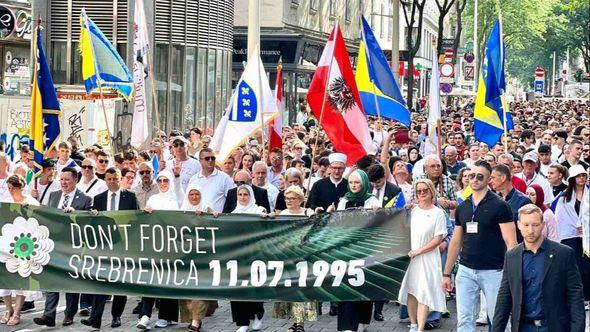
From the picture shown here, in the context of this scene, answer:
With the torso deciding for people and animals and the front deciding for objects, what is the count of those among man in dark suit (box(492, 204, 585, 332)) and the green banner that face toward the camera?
2

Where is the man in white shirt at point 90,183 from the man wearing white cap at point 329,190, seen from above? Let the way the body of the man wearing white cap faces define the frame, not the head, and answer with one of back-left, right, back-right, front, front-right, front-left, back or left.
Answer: right

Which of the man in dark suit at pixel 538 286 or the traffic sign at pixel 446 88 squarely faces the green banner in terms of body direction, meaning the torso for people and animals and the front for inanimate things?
the traffic sign

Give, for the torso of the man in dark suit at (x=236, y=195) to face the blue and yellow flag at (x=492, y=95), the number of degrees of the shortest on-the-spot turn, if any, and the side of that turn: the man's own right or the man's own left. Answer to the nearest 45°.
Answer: approximately 135° to the man's own left

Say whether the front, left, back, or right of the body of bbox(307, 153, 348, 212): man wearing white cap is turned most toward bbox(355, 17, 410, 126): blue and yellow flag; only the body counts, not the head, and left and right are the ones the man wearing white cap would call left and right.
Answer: back

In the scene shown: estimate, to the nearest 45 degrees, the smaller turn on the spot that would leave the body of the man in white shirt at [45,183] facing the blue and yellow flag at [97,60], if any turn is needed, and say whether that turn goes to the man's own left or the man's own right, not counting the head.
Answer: approximately 180°

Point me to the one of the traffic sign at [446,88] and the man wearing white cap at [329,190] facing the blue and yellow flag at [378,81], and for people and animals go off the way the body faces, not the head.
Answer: the traffic sign

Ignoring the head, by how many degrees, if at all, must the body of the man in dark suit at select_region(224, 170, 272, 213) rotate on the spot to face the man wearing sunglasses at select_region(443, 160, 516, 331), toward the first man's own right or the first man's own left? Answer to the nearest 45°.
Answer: approximately 45° to the first man's own left
